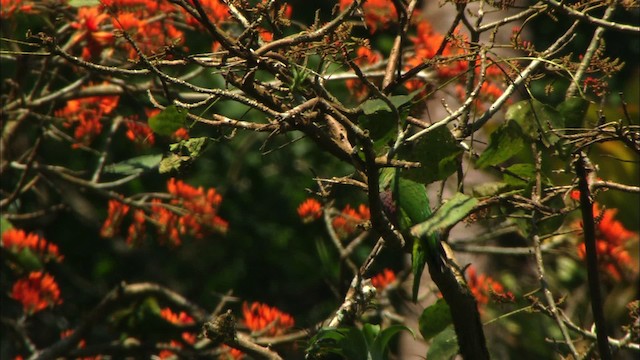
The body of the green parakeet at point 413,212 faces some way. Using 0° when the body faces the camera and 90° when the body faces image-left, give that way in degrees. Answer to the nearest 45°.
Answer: approximately 90°

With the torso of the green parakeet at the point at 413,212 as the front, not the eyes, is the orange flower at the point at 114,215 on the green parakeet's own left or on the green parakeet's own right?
on the green parakeet's own right

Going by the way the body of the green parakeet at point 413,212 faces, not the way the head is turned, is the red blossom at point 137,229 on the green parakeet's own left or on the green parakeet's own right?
on the green parakeet's own right

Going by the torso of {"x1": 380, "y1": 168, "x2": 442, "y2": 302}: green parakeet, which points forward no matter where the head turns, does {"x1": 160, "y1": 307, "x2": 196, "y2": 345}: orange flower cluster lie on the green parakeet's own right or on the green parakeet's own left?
on the green parakeet's own right

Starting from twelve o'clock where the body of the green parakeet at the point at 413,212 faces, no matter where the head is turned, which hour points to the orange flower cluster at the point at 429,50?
The orange flower cluster is roughly at 3 o'clock from the green parakeet.

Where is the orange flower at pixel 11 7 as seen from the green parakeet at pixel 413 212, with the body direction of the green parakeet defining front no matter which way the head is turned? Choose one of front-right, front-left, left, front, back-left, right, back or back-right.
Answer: front-right

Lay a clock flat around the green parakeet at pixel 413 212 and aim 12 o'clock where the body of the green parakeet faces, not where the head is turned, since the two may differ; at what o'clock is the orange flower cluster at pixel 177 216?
The orange flower cluster is roughly at 2 o'clock from the green parakeet.
